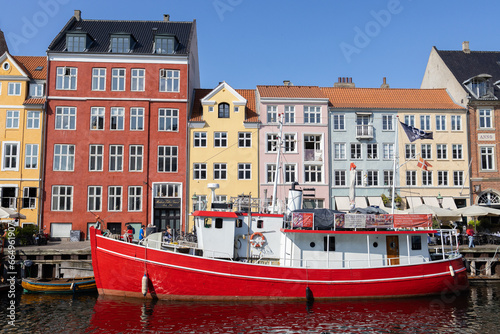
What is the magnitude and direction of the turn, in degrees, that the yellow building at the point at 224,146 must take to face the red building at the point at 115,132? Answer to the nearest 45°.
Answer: approximately 90° to its right

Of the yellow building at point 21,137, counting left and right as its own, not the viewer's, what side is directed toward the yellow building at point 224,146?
left

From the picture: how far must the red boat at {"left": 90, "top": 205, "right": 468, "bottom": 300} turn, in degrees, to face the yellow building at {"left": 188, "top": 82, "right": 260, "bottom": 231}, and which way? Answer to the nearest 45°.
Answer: approximately 90° to its right

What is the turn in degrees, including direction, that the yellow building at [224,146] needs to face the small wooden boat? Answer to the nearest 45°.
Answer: approximately 45° to its right

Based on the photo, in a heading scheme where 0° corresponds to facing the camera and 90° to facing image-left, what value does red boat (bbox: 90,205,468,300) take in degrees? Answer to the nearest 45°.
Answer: approximately 90°

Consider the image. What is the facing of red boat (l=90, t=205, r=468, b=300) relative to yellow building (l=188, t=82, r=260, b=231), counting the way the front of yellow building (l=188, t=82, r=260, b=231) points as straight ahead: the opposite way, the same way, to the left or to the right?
to the right

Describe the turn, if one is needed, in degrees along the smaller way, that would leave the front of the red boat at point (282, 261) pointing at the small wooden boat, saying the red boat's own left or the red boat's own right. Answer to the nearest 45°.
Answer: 0° — it already faces it

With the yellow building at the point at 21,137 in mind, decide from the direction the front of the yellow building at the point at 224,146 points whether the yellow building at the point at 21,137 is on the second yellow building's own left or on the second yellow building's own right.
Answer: on the second yellow building's own right

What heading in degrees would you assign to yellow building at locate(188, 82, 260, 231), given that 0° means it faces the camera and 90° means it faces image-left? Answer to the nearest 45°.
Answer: approximately 0°
